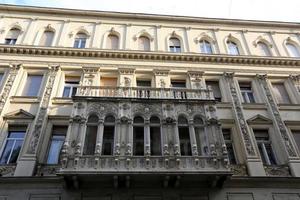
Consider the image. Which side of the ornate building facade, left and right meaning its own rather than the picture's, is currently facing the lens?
front
